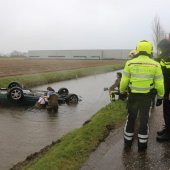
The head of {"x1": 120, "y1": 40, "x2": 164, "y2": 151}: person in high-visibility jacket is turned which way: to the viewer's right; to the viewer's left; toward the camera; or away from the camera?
away from the camera

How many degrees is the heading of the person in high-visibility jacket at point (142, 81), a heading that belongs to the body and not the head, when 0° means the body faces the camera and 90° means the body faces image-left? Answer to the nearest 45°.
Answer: approximately 180°

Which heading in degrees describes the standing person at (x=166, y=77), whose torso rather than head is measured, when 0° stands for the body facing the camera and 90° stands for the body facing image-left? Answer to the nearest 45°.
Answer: approximately 90°

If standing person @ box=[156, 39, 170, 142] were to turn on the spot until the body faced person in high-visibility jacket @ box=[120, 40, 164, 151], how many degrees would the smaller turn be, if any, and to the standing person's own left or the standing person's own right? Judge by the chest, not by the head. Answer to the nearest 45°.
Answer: approximately 45° to the standing person's own left

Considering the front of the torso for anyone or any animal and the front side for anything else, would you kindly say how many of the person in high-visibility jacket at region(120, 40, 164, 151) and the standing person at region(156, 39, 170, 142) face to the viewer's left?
1

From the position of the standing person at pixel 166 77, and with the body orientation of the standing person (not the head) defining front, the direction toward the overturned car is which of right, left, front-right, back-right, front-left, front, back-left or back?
front-right

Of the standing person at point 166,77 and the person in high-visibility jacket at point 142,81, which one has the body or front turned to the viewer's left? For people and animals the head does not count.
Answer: the standing person

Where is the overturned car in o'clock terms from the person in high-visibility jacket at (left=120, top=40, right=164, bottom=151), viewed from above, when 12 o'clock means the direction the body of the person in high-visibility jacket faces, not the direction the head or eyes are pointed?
The overturned car is roughly at 11 o'clock from the person in high-visibility jacket.
